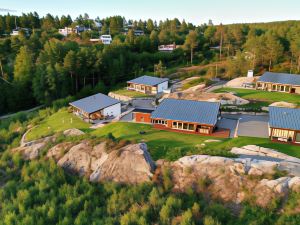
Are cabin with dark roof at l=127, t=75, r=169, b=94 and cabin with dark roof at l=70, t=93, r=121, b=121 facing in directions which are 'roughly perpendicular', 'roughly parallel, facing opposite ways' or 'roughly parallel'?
roughly parallel

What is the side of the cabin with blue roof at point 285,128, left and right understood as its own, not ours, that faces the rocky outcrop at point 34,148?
right

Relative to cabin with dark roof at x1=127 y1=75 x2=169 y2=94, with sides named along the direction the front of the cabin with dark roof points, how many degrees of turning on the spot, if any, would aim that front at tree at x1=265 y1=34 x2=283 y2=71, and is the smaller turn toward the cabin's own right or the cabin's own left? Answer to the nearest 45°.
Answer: approximately 135° to the cabin's own left

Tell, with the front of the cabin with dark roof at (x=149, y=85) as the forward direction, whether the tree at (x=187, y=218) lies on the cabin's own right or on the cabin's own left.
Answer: on the cabin's own left

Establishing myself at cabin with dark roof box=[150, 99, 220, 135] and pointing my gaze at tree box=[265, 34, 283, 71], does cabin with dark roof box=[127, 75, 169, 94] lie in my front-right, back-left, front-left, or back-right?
front-left

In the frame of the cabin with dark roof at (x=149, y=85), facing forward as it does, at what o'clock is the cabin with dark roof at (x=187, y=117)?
the cabin with dark roof at (x=187, y=117) is roughly at 10 o'clock from the cabin with dark roof at (x=149, y=85).

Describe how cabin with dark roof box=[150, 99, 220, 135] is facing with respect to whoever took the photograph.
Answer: facing the viewer

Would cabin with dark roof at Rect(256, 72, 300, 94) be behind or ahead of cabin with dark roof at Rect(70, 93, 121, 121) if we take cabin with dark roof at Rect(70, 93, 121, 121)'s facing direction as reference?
behind

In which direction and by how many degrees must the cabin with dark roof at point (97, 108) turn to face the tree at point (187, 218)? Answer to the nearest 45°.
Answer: approximately 45° to its left

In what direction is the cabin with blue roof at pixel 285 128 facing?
toward the camera

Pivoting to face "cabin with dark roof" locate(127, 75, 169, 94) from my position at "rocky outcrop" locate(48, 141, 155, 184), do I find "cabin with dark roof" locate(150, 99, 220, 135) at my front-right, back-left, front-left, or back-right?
front-right

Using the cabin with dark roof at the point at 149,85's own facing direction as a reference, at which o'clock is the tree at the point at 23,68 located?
The tree is roughly at 2 o'clock from the cabin with dark roof.

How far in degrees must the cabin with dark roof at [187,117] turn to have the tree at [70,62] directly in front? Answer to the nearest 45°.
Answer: approximately 135° to its right

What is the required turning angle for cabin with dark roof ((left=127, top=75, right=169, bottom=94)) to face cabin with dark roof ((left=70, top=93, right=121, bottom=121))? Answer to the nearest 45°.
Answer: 0° — it already faces it

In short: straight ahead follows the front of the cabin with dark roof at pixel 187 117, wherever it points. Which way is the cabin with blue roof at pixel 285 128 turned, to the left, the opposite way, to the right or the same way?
the same way

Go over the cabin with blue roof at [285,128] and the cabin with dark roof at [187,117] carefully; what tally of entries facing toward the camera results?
2

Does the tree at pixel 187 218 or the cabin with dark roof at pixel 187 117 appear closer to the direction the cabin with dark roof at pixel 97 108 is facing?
the tree

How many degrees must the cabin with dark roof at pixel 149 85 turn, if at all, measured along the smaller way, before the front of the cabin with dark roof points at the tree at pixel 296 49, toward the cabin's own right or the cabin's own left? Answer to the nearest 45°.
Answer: approximately 135° to the cabin's own left

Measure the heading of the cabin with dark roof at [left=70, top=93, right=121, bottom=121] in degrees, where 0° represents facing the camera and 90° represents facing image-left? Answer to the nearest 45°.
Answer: approximately 45°

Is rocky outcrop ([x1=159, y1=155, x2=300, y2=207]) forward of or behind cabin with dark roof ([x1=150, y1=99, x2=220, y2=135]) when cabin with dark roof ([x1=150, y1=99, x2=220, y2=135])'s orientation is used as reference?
forward
